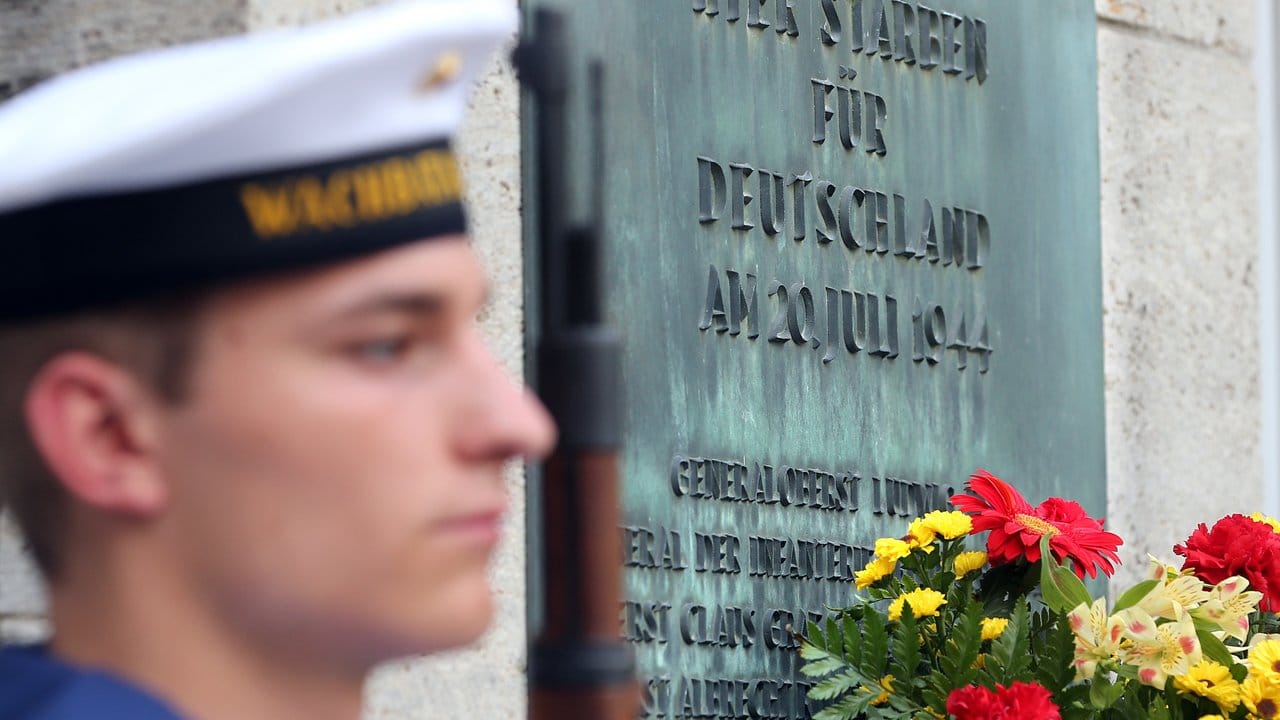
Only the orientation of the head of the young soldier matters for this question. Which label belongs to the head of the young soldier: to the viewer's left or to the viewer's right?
to the viewer's right

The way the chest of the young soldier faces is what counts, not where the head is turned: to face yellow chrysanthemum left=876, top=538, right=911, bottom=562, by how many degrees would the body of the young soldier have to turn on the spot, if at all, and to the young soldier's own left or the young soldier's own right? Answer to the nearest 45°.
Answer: approximately 45° to the young soldier's own left

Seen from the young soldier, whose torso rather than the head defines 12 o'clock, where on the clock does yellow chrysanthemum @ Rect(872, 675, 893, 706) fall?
The yellow chrysanthemum is roughly at 10 o'clock from the young soldier.

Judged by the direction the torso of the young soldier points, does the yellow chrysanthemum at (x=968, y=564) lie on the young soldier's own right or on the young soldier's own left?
on the young soldier's own left

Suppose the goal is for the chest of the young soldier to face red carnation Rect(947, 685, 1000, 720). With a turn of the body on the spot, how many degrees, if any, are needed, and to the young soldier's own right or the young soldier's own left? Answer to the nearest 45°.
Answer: approximately 45° to the young soldier's own left

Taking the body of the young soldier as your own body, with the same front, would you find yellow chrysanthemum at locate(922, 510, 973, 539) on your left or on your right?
on your left

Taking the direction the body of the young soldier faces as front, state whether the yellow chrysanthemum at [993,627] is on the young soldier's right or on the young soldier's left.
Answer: on the young soldier's left

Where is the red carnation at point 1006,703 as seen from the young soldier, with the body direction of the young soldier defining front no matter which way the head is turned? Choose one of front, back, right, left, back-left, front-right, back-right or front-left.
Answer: front-left

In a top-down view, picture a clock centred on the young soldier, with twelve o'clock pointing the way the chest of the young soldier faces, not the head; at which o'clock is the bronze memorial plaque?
The bronze memorial plaque is roughly at 10 o'clock from the young soldier.

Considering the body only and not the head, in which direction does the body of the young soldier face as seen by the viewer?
to the viewer's right
